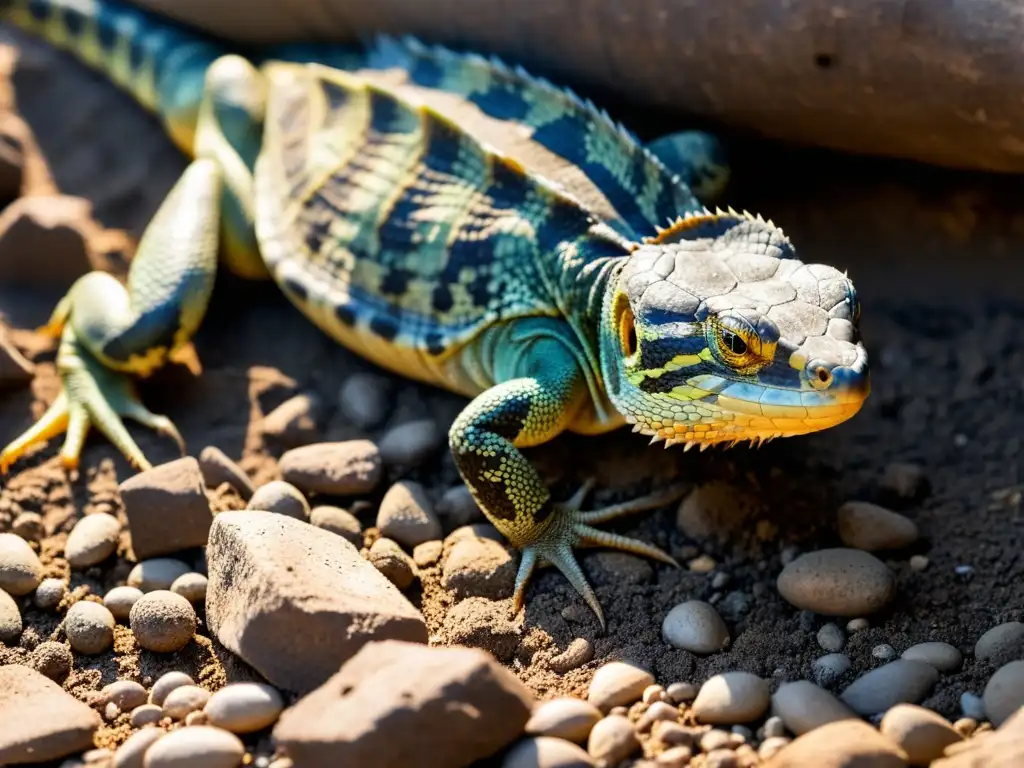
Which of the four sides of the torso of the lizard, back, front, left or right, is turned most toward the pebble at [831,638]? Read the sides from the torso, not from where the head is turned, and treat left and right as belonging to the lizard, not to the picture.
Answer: front

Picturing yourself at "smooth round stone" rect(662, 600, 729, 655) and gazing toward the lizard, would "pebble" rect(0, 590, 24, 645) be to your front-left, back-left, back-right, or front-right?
front-left

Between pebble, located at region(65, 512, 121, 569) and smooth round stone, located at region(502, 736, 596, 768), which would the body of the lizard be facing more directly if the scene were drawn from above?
the smooth round stone

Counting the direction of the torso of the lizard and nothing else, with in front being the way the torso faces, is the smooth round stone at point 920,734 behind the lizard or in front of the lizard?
in front

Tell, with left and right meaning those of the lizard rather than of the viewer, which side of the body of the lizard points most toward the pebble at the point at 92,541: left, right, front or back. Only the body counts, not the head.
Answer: right

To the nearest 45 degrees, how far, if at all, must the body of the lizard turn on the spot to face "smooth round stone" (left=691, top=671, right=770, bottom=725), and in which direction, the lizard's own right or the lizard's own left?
approximately 45° to the lizard's own right

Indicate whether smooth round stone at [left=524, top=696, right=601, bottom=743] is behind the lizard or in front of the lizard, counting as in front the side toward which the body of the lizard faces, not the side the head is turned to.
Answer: in front

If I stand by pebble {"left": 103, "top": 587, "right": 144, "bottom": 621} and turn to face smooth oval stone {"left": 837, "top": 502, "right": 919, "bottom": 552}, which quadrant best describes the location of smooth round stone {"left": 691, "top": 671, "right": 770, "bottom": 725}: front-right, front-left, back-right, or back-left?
front-right

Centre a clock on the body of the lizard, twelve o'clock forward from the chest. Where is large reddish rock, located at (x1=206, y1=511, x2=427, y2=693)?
The large reddish rock is roughly at 2 o'clock from the lizard.

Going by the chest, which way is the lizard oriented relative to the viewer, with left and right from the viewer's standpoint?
facing the viewer and to the right of the viewer

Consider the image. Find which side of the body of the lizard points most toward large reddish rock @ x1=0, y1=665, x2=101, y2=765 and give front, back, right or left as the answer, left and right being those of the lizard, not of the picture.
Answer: right

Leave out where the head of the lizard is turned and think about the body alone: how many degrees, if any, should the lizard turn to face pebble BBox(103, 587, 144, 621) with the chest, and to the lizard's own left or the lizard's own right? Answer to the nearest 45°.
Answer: approximately 90° to the lizard's own right

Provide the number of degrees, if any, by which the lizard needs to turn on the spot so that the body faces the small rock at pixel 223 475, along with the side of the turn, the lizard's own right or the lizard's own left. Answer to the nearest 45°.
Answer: approximately 90° to the lizard's own right
